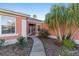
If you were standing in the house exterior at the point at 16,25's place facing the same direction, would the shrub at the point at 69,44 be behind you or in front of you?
in front

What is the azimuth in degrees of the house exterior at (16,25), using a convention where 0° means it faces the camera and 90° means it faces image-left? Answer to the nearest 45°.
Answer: approximately 315°

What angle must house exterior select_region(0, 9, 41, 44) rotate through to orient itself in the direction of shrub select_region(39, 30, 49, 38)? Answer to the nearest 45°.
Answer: approximately 45° to its left

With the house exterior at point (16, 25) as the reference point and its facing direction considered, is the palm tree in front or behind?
in front
